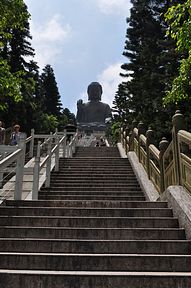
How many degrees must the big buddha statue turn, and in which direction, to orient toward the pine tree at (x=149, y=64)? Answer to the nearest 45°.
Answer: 0° — it already faces it

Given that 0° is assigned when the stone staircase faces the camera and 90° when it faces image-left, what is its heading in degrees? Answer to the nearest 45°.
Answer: approximately 0°

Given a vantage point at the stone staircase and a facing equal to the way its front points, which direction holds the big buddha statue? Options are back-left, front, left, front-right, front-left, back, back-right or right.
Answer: back

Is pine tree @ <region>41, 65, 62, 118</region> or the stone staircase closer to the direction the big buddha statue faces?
the stone staircase

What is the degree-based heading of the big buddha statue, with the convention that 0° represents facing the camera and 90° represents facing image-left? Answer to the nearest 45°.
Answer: approximately 0°

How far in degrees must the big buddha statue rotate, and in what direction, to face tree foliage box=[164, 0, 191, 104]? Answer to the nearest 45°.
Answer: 0° — it already faces it

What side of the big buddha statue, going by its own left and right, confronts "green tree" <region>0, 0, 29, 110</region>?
front

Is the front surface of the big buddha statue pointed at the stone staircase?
yes

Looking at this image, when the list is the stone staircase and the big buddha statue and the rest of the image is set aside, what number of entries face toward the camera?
2

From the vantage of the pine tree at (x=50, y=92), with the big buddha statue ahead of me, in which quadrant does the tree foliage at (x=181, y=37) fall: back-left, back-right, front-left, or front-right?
back-right
